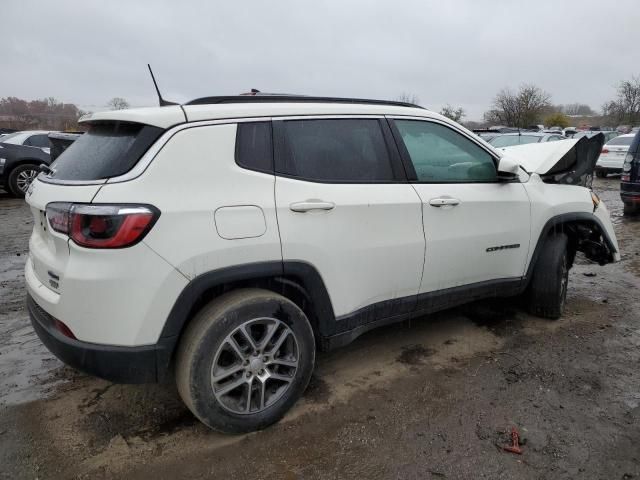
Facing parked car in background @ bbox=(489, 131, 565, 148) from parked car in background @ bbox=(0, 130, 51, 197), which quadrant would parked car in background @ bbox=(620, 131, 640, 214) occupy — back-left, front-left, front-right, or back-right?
front-right

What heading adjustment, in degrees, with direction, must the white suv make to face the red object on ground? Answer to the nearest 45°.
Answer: approximately 45° to its right

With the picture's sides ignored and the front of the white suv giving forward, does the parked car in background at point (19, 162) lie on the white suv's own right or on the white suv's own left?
on the white suv's own left

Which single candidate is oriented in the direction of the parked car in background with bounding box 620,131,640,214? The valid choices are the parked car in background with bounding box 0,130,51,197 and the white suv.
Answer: the white suv

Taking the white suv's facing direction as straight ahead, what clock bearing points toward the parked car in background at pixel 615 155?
The parked car in background is roughly at 12 o'clock from the white suv.

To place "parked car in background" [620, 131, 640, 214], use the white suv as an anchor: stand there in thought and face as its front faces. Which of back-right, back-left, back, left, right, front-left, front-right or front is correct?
front

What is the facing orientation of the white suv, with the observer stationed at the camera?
facing away from the viewer and to the right of the viewer

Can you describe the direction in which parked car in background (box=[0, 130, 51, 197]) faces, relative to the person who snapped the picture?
facing away from the viewer and to the right of the viewer

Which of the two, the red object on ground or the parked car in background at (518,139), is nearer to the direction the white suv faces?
the parked car in background

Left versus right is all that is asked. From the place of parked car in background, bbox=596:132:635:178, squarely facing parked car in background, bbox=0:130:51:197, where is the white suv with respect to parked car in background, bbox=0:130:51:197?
left

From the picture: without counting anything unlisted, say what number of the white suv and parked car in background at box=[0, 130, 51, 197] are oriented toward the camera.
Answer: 0

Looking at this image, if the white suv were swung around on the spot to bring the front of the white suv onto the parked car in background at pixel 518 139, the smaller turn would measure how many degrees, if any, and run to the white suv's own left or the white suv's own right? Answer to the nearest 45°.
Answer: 0° — it already faces it

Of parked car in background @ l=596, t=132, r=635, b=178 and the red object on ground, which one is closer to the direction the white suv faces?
the parked car in background
